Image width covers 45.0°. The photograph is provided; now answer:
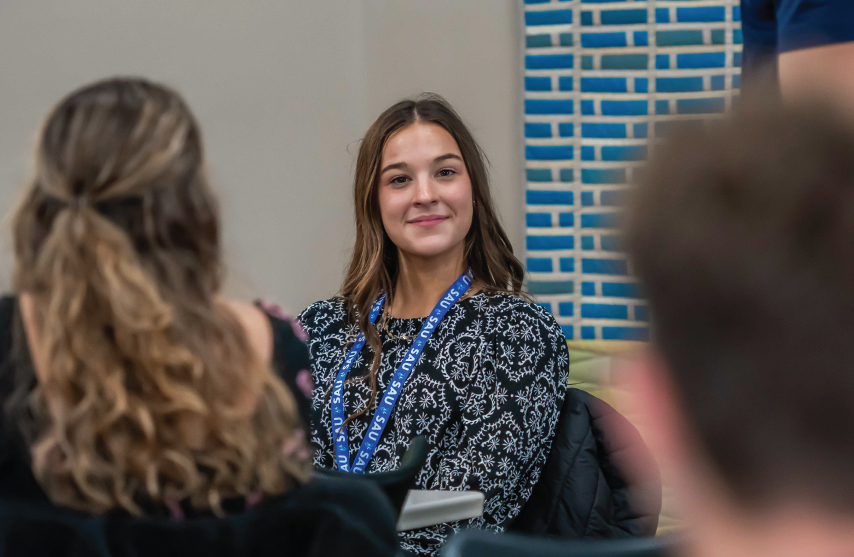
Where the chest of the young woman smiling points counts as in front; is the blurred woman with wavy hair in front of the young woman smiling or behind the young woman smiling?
in front

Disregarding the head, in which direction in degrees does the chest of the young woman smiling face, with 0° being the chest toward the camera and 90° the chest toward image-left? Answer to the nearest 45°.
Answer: approximately 45°
